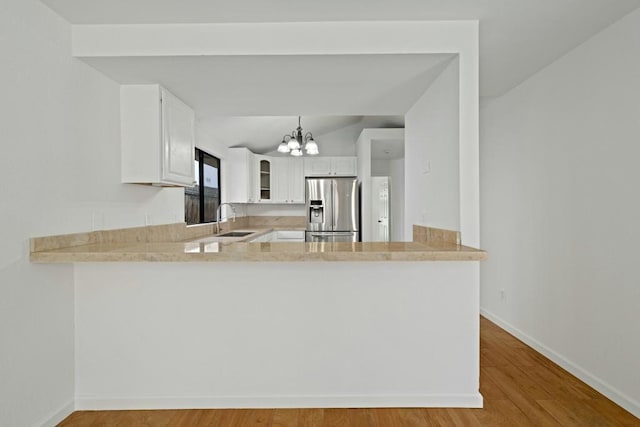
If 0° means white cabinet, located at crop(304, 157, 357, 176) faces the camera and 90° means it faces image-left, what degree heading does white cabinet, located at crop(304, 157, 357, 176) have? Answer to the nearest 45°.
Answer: approximately 0°

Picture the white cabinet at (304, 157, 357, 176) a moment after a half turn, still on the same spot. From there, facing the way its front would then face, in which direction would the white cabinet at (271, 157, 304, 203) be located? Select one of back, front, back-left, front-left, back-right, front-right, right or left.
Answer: left

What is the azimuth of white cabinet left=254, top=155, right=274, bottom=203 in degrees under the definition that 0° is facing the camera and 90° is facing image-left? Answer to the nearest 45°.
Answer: approximately 315°

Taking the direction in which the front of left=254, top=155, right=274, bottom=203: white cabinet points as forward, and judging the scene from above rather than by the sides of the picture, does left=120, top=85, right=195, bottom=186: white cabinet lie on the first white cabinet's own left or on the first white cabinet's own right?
on the first white cabinet's own right

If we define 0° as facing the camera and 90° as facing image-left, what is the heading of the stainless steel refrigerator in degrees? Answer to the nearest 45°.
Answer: approximately 0°

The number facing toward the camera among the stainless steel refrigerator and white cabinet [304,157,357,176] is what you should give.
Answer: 2

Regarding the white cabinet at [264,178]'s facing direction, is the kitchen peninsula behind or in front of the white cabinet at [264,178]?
in front
